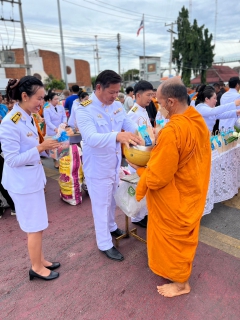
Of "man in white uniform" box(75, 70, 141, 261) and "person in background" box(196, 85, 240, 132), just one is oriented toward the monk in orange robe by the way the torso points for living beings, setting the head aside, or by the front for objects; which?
the man in white uniform

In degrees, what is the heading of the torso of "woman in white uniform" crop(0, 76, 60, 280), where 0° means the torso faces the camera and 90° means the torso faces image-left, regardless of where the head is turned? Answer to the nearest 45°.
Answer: approximately 270°

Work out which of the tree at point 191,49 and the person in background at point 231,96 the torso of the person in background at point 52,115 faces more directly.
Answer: the person in background
